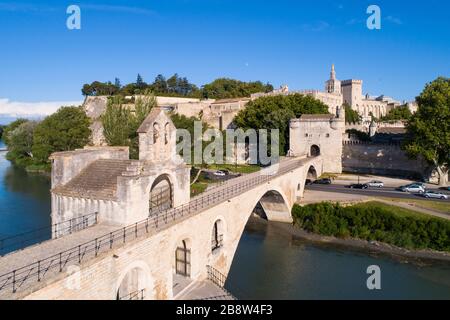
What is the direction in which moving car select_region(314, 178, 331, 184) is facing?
to the viewer's left

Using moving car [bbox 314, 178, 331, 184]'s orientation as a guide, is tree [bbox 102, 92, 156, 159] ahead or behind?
ahead

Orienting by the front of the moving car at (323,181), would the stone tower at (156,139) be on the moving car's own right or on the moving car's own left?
on the moving car's own left

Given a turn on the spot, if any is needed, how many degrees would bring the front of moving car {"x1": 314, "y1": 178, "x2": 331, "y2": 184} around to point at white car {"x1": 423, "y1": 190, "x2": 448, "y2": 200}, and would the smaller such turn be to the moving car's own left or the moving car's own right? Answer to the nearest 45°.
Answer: approximately 135° to the moving car's own left

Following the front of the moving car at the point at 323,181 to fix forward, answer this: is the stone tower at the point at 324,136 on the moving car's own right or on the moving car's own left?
on the moving car's own right

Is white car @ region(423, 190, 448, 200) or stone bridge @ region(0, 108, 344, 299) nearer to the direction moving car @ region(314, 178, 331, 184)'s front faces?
the stone bridge

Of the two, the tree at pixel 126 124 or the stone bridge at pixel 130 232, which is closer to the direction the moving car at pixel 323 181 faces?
the tree

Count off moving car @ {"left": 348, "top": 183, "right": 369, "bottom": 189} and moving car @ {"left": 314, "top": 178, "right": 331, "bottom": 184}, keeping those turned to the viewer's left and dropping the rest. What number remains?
2
